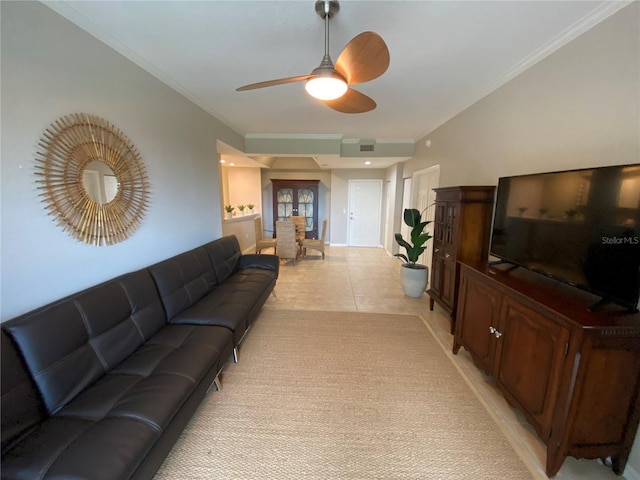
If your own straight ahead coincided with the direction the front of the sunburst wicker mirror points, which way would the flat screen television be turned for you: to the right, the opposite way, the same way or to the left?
the opposite way

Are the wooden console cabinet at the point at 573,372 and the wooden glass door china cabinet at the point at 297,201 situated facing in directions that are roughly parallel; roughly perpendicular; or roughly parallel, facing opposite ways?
roughly perpendicular

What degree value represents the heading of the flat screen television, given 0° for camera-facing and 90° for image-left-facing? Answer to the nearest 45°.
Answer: approximately 45°

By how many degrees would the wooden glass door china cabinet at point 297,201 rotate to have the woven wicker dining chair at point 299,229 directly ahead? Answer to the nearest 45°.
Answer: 0° — it already faces it

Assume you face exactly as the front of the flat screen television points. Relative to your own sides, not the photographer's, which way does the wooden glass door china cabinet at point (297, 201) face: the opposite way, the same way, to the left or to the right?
to the left

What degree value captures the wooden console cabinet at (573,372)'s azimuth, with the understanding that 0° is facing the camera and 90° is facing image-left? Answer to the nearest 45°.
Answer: approximately 45°

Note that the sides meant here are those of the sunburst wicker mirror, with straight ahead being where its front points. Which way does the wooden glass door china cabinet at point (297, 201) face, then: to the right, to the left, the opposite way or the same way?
to the right

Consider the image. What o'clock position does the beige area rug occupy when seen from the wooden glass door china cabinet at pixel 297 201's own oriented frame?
The beige area rug is roughly at 12 o'clock from the wooden glass door china cabinet.

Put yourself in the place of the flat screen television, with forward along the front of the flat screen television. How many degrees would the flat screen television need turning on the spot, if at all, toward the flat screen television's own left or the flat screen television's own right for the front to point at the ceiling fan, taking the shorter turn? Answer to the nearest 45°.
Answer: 0° — it already faces it

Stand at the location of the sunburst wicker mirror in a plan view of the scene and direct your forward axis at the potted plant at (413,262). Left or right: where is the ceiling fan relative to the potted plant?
right

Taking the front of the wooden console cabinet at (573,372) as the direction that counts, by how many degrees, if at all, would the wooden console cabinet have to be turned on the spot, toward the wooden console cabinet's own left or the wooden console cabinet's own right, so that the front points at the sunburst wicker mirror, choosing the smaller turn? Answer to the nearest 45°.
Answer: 0° — it already faces it

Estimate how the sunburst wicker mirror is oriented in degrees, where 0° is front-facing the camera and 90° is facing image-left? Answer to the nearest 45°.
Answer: approximately 315°

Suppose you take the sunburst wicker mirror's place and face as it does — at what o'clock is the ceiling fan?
The ceiling fan is roughly at 12 o'clock from the sunburst wicker mirror.
